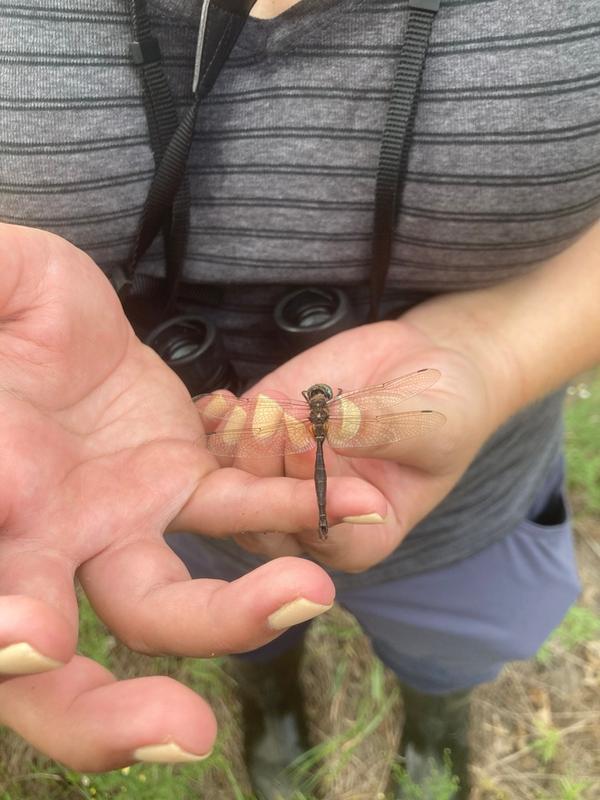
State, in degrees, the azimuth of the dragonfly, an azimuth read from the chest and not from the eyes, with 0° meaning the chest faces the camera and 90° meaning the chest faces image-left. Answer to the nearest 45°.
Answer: approximately 180°

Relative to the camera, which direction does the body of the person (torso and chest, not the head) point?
toward the camera
